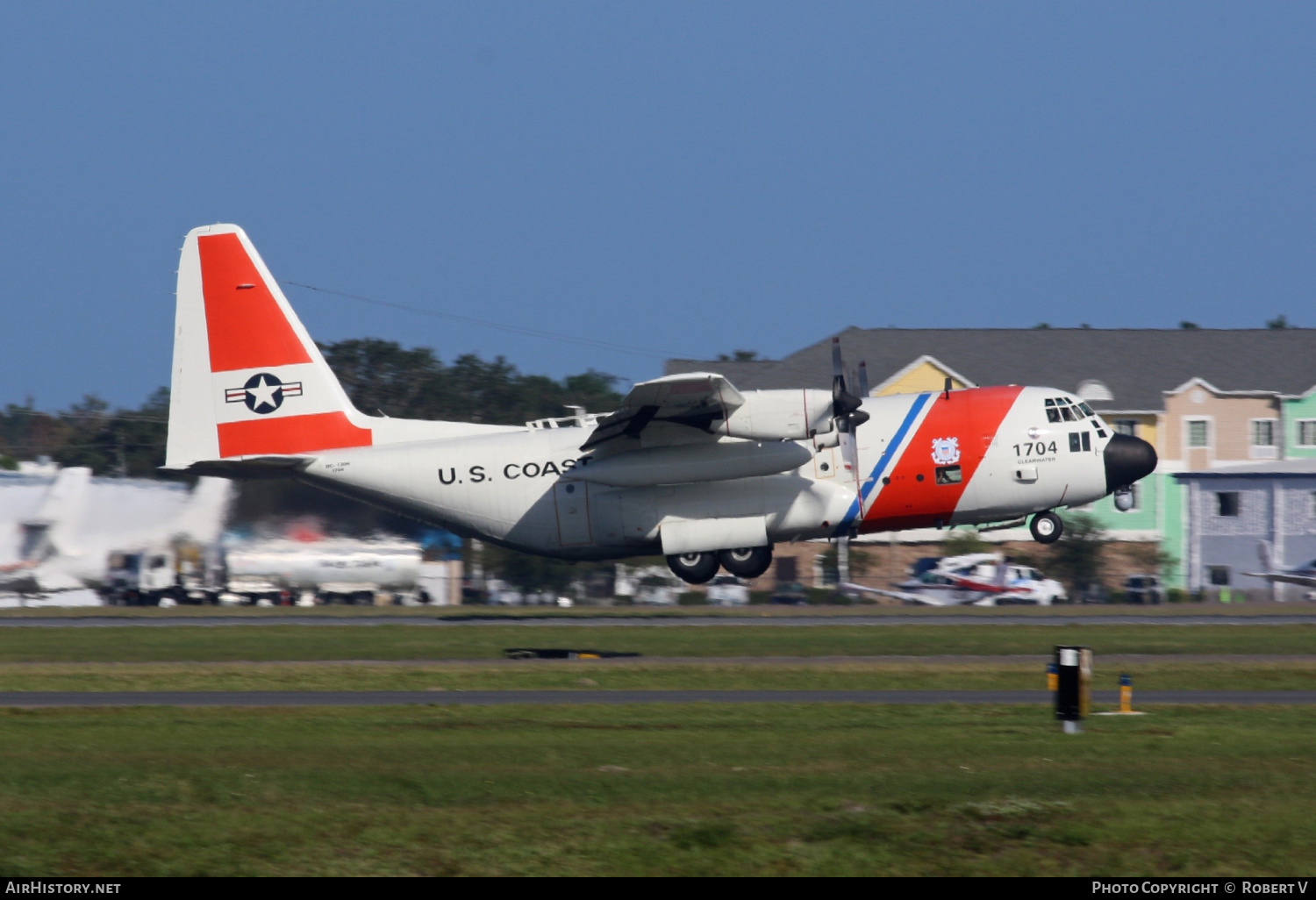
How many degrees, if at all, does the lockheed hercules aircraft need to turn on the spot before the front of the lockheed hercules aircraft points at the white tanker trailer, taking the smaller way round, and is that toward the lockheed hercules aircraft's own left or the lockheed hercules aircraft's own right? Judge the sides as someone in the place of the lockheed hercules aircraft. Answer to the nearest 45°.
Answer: approximately 135° to the lockheed hercules aircraft's own left

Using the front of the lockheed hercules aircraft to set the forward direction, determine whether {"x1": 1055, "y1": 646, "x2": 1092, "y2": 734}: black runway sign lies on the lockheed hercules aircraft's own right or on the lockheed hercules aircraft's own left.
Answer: on the lockheed hercules aircraft's own right

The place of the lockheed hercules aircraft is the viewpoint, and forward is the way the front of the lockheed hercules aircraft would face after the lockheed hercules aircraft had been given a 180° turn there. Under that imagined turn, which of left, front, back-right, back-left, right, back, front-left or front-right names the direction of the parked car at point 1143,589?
back-right

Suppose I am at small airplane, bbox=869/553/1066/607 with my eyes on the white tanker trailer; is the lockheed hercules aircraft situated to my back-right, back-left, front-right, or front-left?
front-left

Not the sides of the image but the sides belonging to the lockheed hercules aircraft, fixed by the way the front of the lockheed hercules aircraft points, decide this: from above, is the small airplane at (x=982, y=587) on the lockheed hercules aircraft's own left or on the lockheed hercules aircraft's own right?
on the lockheed hercules aircraft's own left

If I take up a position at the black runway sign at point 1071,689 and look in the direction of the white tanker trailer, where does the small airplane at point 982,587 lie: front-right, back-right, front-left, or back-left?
front-right

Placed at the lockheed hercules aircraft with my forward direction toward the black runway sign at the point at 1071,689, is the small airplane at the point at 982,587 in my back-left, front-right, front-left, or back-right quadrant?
back-left

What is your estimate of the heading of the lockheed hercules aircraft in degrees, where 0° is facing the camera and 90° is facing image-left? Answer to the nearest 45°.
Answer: approximately 270°

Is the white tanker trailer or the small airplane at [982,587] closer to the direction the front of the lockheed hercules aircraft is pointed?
the small airplane

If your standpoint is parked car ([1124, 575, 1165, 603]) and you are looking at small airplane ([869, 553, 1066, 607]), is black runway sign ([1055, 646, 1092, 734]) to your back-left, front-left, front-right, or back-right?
front-left
